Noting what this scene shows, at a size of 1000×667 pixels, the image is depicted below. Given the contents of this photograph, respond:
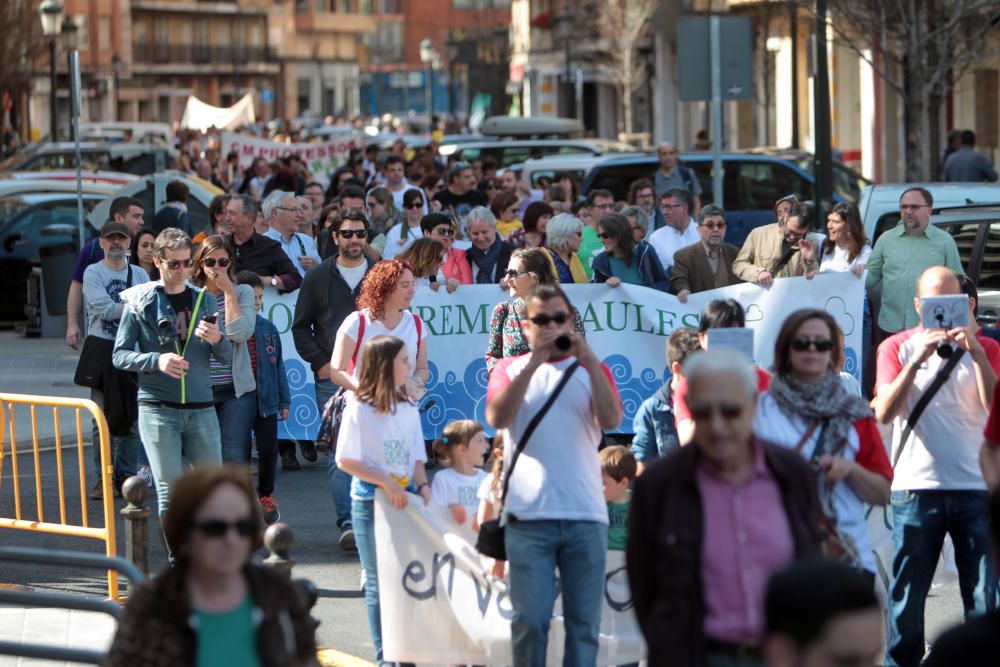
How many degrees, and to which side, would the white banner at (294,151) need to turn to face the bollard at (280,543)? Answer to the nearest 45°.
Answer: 0° — it already faces it

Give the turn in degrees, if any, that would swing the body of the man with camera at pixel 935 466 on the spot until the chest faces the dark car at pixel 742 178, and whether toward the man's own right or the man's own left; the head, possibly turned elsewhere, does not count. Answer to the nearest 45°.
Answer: approximately 180°

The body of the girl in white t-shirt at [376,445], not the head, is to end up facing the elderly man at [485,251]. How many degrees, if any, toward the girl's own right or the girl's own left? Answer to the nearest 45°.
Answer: approximately 135° to the girl's own left

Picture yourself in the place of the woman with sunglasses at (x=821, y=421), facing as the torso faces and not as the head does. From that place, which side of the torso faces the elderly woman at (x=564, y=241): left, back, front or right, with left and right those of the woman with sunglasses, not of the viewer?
back

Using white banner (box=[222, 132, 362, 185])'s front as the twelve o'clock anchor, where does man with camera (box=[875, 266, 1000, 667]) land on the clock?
The man with camera is roughly at 12 o'clock from the white banner.

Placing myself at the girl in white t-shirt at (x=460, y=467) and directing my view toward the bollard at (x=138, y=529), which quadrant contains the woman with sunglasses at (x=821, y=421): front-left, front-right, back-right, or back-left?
back-left
